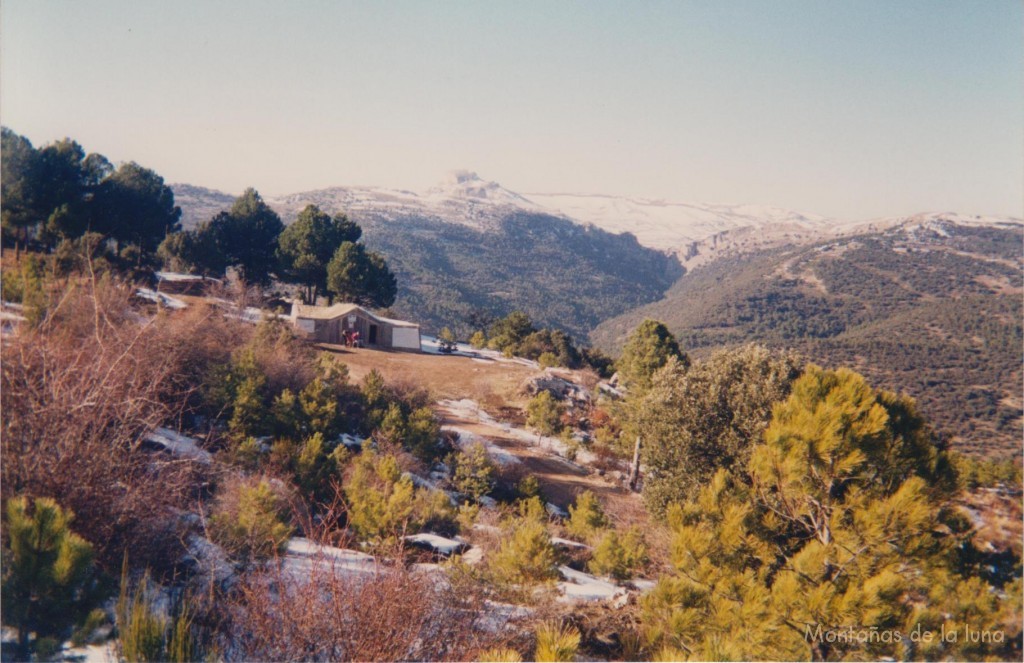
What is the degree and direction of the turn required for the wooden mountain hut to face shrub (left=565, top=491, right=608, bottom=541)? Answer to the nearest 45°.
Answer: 0° — it already faces it

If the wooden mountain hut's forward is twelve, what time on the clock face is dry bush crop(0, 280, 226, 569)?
The dry bush is roughly at 12 o'clock from the wooden mountain hut.

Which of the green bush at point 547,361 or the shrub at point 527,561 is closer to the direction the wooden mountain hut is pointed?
the shrub

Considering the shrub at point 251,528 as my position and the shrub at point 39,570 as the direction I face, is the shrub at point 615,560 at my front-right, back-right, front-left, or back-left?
back-left

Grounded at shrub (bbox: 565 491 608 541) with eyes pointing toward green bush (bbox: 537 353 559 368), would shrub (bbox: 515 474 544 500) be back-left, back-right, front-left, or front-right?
front-left

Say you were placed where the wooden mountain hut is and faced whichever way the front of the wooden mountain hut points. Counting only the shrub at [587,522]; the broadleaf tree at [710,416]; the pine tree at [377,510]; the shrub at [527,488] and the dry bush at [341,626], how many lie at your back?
0

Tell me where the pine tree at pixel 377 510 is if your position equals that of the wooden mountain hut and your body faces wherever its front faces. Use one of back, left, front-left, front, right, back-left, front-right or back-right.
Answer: front

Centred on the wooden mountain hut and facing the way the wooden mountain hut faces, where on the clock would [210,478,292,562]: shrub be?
The shrub is roughly at 12 o'clock from the wooden mountain hut.

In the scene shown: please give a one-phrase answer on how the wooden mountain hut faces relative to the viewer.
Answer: facing the viewer

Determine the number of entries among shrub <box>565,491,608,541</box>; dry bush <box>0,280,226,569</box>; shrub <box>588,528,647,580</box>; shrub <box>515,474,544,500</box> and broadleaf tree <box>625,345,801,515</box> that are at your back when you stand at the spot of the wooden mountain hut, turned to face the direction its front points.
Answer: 0

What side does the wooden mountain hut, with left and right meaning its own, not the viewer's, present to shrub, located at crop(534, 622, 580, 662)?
front

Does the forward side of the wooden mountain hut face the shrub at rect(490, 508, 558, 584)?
yes

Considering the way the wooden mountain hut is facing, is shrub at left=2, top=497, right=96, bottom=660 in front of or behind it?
in front

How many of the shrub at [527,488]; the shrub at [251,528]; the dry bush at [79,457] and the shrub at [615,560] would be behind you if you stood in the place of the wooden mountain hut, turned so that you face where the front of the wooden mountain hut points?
0

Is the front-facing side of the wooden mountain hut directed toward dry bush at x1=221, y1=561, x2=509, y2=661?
yes

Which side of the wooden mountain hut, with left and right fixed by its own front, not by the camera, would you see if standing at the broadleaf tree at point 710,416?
front
